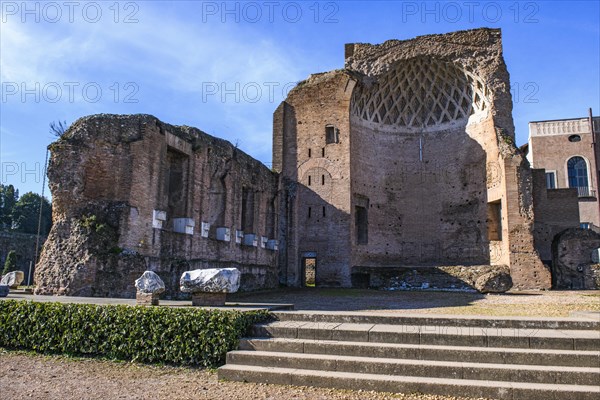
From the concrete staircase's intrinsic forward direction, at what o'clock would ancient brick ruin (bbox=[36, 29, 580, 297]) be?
The ancient brick ruin is roughly at 6 o'clock from the concrete staircase.

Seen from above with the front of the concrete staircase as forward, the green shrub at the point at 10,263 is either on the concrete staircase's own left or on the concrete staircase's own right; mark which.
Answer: on the concrete staircase's own right

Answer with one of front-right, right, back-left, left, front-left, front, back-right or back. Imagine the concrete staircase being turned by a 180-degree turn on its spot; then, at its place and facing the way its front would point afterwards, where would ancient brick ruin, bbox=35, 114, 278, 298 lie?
front-left

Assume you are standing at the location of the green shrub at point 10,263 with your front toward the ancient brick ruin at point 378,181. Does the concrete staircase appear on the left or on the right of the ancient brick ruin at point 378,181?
right

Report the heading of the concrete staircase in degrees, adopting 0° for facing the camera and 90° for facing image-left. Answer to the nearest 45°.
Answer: approximately 0°

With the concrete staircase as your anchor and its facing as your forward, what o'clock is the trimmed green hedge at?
The trimmed green hedge is roughly at 3 o'clock from the concrete staircase.
